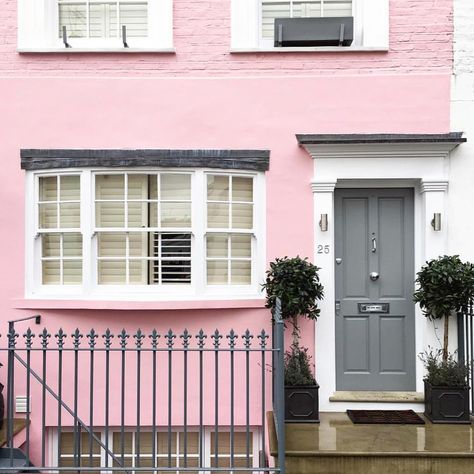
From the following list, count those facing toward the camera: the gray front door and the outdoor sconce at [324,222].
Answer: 2

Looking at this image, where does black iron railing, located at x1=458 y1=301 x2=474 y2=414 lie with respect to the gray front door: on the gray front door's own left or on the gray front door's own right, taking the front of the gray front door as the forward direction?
on the gray front door's own left

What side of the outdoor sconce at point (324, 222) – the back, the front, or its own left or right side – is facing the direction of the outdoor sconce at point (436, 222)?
left

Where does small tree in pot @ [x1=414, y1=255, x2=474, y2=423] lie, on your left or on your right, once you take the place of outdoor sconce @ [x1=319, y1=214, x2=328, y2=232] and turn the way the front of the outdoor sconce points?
on your left

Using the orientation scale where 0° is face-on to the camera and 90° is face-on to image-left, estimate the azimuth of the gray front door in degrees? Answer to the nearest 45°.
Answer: approximately 0°

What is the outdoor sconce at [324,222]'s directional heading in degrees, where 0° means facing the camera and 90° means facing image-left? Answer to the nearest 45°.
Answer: approximately 0°
